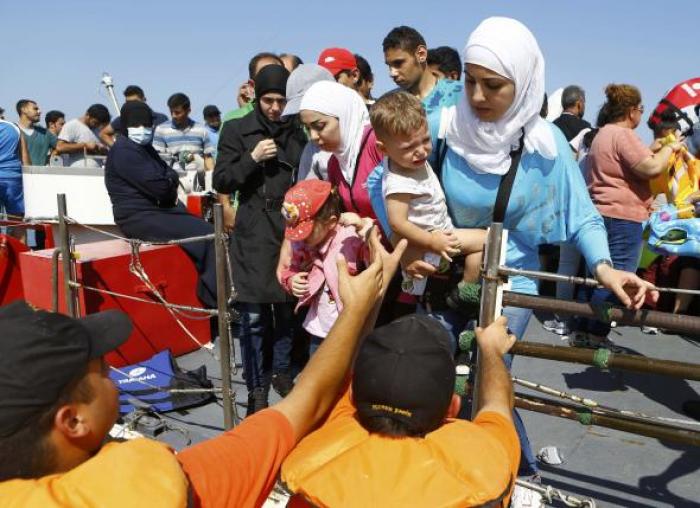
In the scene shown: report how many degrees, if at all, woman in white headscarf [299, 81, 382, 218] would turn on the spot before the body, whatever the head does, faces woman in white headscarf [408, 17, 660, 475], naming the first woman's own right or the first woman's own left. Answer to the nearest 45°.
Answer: approximately 90° to the first woman's own left

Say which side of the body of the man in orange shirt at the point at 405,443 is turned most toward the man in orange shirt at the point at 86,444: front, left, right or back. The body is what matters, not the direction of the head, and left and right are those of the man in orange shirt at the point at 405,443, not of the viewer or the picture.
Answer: left

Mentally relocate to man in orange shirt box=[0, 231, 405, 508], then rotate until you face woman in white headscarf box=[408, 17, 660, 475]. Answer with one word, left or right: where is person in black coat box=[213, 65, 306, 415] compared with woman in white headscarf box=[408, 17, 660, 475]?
left

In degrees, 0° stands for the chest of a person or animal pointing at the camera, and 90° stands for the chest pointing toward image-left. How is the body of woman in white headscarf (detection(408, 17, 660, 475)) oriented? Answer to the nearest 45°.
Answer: approximately 45°

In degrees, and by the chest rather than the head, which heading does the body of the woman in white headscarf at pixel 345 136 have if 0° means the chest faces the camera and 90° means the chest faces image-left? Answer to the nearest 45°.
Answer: approximately 45°

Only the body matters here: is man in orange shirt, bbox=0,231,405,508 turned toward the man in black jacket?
yes

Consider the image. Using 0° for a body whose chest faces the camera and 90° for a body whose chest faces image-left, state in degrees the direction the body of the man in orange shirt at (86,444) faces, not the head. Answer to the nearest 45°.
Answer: approximately 225°

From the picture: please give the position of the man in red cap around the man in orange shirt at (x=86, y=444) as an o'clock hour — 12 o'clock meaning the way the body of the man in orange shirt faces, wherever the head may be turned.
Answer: The man in red cap is roughly at 11 o'clock from the man in orange shirt.

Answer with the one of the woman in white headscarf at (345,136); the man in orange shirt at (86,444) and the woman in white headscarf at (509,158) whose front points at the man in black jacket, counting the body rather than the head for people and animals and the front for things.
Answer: the man in orange shirt

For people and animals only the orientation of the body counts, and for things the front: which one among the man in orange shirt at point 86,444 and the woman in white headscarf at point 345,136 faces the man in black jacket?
the man in orange shirt

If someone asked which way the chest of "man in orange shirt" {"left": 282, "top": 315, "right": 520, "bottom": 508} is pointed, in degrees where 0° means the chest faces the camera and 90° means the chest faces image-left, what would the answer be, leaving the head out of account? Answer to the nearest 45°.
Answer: approximately 180°

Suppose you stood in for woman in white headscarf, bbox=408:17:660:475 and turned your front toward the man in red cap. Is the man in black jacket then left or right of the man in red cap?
right

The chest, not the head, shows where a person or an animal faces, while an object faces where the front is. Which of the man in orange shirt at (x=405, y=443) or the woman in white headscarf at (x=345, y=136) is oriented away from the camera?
the man in orange shirt

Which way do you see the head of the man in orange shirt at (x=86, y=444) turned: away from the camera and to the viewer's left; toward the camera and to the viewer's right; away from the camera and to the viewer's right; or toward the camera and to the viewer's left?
away from the camera and to the viewer's right
